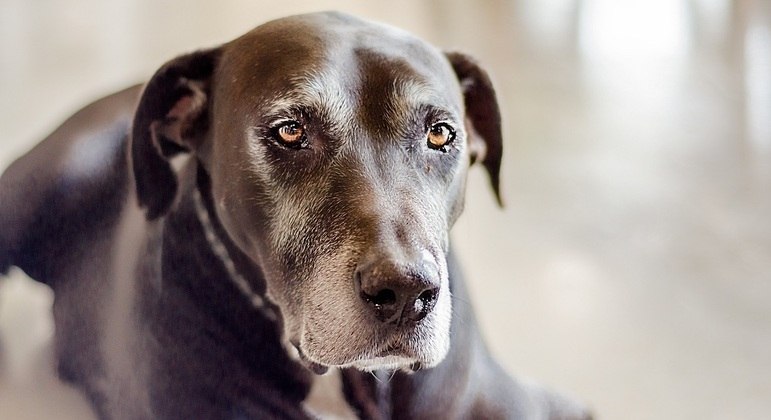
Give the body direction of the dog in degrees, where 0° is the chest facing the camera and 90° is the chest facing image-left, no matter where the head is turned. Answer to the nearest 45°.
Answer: approximately 315°
